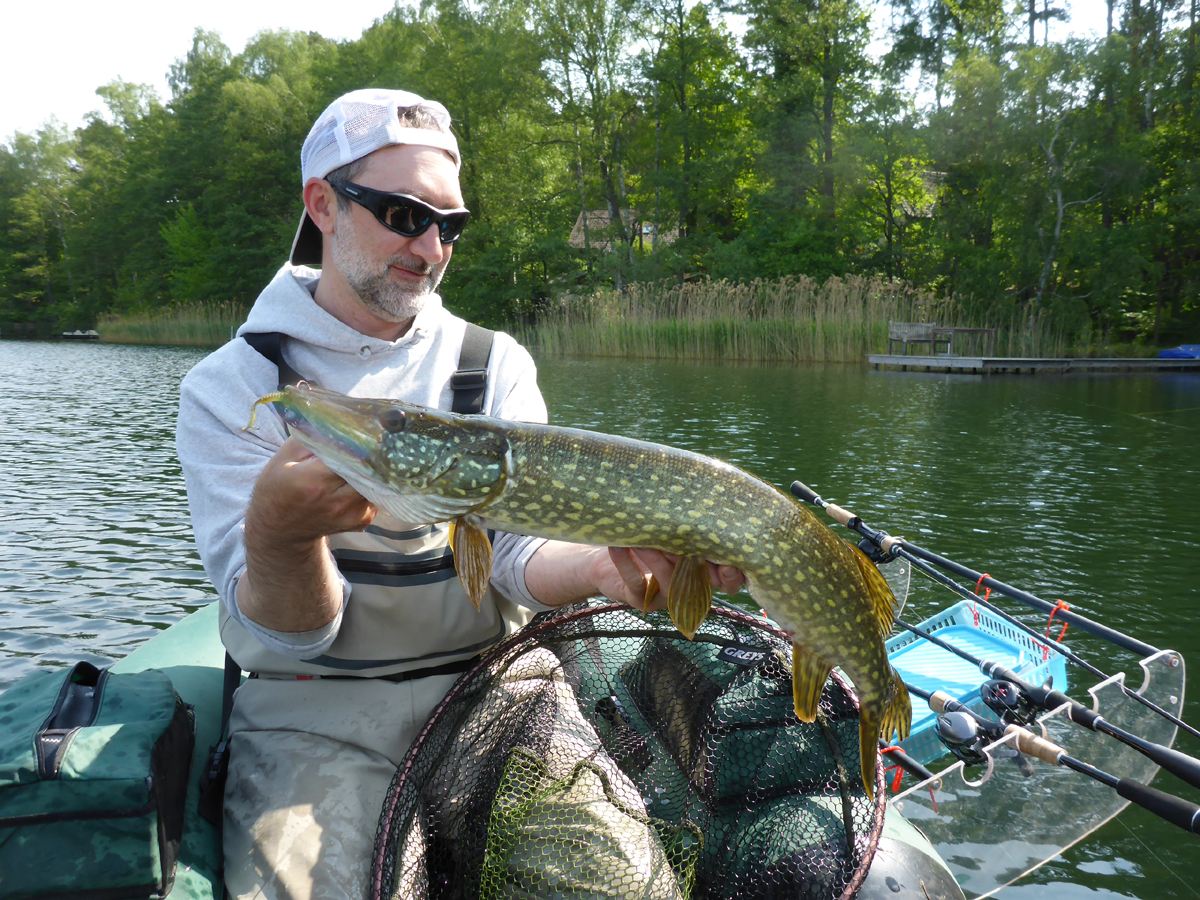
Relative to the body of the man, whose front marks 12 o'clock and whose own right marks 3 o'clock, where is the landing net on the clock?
The landing net is roughly at 11 o'clock from the man.

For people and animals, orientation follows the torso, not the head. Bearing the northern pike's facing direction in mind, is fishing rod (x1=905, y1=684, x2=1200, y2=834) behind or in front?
behind

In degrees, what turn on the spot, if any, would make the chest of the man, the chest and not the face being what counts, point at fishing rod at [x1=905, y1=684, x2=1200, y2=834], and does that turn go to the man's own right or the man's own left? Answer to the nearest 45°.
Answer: approximately 45° to the man's own left

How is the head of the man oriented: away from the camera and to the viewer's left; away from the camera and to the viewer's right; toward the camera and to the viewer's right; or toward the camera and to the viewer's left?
toward the camera and to the viewer's right

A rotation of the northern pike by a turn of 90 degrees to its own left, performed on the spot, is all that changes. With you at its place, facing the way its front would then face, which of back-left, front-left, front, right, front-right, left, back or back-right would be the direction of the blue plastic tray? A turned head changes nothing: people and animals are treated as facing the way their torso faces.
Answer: back-left

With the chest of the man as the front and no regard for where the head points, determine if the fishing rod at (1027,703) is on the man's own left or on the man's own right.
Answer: on the man's own left

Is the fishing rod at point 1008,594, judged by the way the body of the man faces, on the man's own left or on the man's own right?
on the man's own left

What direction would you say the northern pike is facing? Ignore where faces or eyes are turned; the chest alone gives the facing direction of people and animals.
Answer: to the viewer's left

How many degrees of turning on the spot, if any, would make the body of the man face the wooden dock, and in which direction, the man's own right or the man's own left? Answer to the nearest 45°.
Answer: approximately 90° to the man's own left
